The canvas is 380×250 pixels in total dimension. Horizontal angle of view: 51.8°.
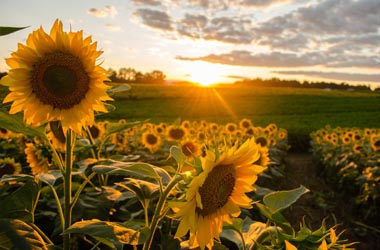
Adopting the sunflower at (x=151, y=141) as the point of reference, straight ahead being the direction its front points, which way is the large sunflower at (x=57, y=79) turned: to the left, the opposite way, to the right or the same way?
the same way

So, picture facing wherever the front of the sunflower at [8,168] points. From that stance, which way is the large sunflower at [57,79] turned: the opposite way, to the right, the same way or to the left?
the same way

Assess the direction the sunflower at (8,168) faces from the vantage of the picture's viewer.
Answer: facing the viewer

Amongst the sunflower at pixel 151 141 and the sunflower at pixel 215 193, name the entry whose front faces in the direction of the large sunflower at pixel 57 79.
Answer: the sunflower at pixel 151 141

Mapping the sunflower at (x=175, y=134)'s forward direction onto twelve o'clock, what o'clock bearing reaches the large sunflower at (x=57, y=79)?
The large sunflower is roughly at 12 o'clock from the sunflower.

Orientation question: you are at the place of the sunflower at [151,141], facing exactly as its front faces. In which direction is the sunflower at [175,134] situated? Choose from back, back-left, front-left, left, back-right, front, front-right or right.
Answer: back-left

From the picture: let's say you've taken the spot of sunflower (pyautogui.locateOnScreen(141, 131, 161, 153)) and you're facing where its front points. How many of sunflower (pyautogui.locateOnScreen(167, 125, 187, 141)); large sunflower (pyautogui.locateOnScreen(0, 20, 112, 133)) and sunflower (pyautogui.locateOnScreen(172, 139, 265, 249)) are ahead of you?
2

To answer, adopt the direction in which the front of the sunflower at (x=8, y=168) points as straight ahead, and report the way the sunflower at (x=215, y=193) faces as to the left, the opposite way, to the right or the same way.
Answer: the same way

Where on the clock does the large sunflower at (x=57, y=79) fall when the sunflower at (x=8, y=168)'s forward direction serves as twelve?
The large sunflower is roughly at 12 o'clock from the sunflower.

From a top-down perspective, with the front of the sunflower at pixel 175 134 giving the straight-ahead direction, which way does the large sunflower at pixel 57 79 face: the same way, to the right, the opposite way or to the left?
the same way

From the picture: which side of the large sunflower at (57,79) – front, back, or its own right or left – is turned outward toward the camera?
front

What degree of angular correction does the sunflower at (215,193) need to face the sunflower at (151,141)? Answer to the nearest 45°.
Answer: approximately 135° to its left

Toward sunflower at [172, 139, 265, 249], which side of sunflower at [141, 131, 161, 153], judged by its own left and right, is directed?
front

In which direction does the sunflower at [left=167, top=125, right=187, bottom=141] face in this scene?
toward the camera

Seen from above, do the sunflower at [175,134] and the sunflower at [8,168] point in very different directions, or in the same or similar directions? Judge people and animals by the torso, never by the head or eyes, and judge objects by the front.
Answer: same or similar directions

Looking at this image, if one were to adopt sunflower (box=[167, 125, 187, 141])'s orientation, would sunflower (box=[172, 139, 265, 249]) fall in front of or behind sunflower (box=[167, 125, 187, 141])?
in front

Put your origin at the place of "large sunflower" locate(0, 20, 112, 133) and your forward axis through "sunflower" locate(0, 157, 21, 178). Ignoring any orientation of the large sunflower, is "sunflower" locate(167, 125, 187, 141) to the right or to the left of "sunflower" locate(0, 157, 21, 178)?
right
